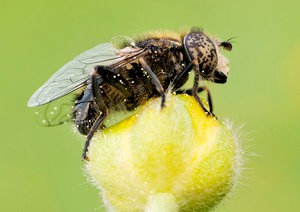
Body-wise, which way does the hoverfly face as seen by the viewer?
to the viewer's right
